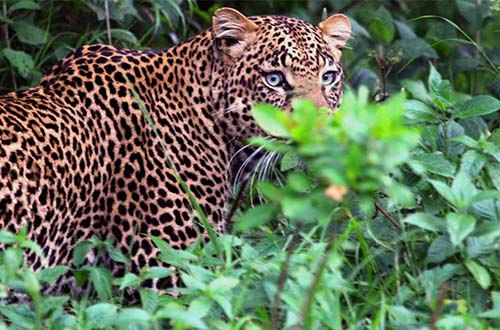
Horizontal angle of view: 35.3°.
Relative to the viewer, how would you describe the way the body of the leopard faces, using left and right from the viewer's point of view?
facing to the right of the viewer
